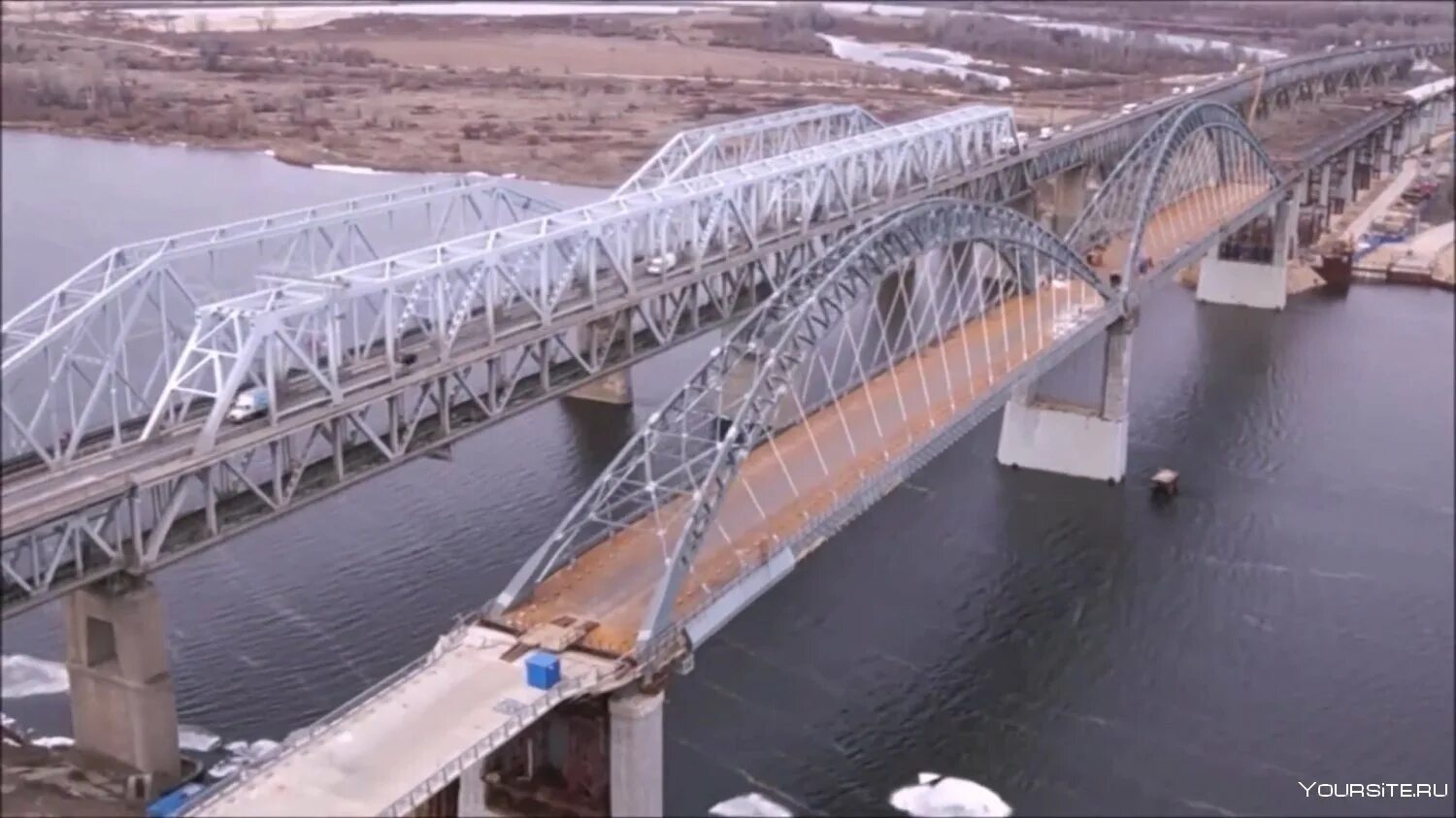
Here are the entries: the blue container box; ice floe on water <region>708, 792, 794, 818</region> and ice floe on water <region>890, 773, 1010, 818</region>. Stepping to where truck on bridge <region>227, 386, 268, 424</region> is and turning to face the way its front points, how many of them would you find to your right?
0

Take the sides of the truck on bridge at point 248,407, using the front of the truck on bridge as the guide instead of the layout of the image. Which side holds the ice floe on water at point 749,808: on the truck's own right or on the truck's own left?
on the truck's own left

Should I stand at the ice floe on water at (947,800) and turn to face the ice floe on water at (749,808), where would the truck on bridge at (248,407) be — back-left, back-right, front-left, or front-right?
front-right

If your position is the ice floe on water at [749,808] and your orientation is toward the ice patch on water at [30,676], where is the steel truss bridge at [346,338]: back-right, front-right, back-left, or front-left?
front-right

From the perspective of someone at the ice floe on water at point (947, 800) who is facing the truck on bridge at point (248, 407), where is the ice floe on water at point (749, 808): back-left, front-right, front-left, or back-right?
front-left

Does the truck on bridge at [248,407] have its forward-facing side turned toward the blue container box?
no

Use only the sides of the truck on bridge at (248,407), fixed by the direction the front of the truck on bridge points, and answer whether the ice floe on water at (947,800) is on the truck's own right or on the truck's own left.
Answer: on the truck's own left
